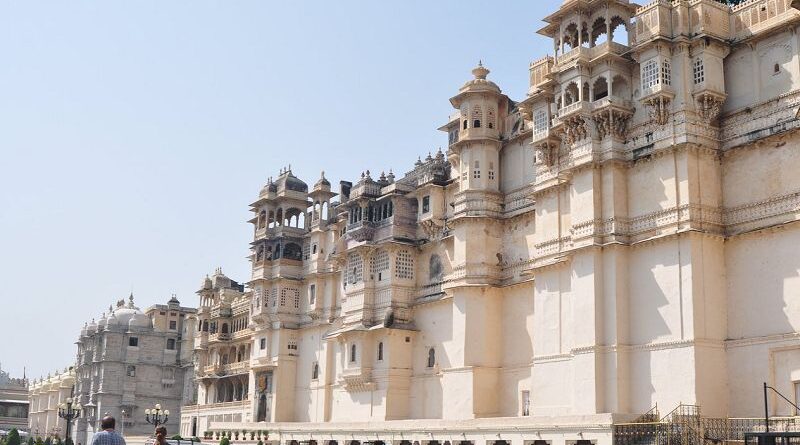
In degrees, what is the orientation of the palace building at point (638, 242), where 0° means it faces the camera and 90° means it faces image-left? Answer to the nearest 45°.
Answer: approximately 45°
